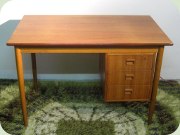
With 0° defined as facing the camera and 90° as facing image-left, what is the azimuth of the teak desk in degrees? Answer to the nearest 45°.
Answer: approximately 0°
